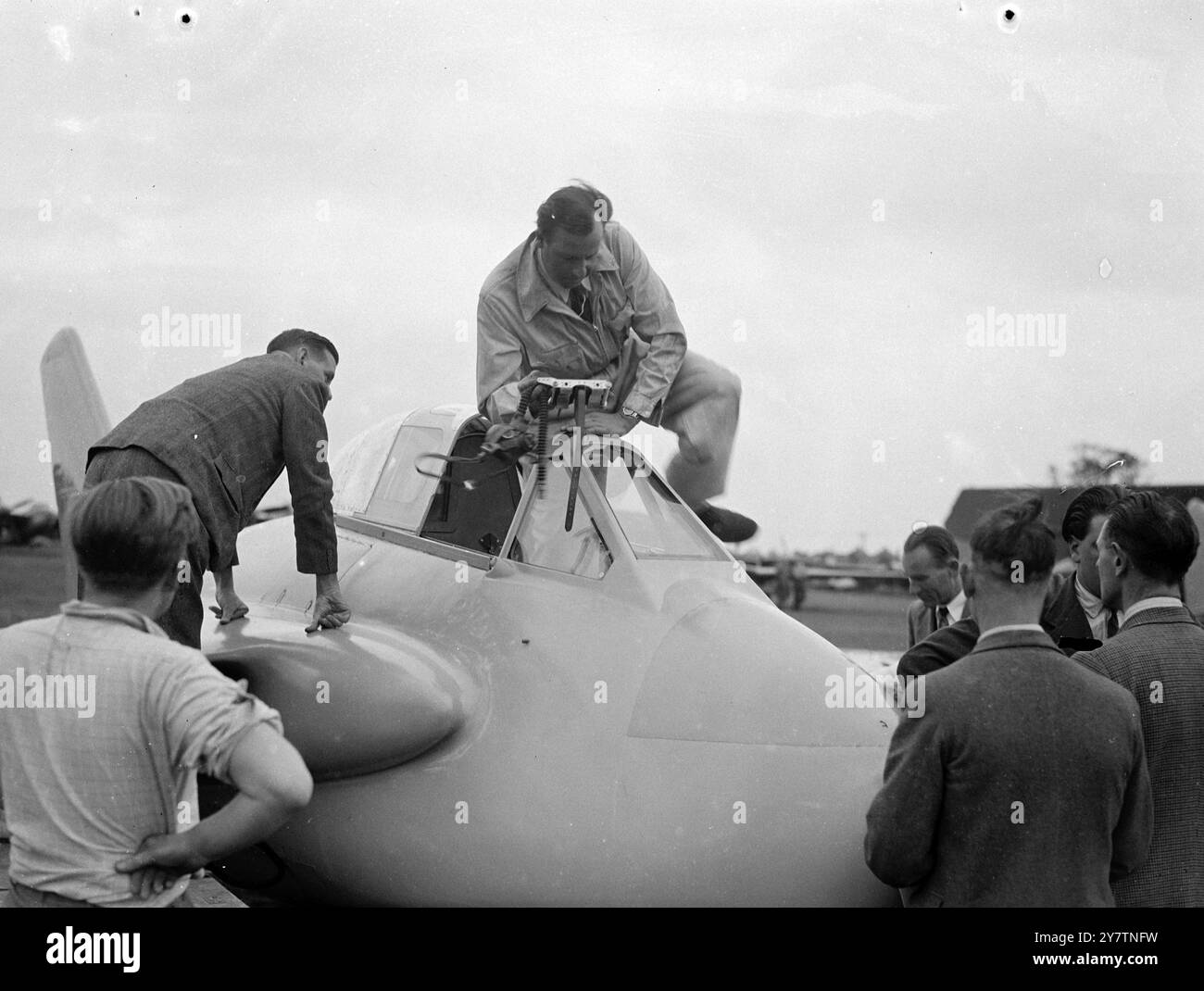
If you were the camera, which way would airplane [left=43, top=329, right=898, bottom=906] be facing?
facing the viewer and to the right of the viewer

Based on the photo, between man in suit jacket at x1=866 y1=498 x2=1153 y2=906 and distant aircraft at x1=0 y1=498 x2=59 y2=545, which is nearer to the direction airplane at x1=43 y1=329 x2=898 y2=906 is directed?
the man in suit jacket

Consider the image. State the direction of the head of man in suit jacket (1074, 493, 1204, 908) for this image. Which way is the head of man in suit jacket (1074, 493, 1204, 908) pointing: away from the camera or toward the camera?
away from the camera

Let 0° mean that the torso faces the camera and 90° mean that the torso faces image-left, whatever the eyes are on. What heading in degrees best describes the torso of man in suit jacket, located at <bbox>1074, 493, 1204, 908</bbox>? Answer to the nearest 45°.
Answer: approximately 135°

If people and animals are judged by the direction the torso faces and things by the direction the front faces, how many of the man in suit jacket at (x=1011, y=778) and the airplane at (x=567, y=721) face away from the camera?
1

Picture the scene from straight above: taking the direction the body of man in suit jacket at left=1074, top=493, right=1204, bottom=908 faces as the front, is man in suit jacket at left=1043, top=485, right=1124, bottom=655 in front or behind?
in front

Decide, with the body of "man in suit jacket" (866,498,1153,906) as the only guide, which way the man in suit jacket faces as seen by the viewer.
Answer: away from the camera

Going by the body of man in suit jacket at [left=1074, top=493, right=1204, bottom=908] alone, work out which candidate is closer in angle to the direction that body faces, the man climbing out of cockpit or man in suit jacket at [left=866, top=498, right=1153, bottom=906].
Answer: the man climbing out of cockpit

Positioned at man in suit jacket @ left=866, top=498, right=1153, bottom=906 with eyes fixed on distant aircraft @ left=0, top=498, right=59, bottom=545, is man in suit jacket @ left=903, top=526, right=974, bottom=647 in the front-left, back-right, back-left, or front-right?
front-right

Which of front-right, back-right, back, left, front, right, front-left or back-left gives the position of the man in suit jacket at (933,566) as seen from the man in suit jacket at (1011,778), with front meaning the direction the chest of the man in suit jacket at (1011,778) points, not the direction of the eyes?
front

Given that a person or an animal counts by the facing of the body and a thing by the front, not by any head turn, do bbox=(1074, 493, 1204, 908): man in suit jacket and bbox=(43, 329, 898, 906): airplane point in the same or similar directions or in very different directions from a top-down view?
very different directions

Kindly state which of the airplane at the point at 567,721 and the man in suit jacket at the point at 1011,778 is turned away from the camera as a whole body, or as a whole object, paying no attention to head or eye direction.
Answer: the man in suit jacket
